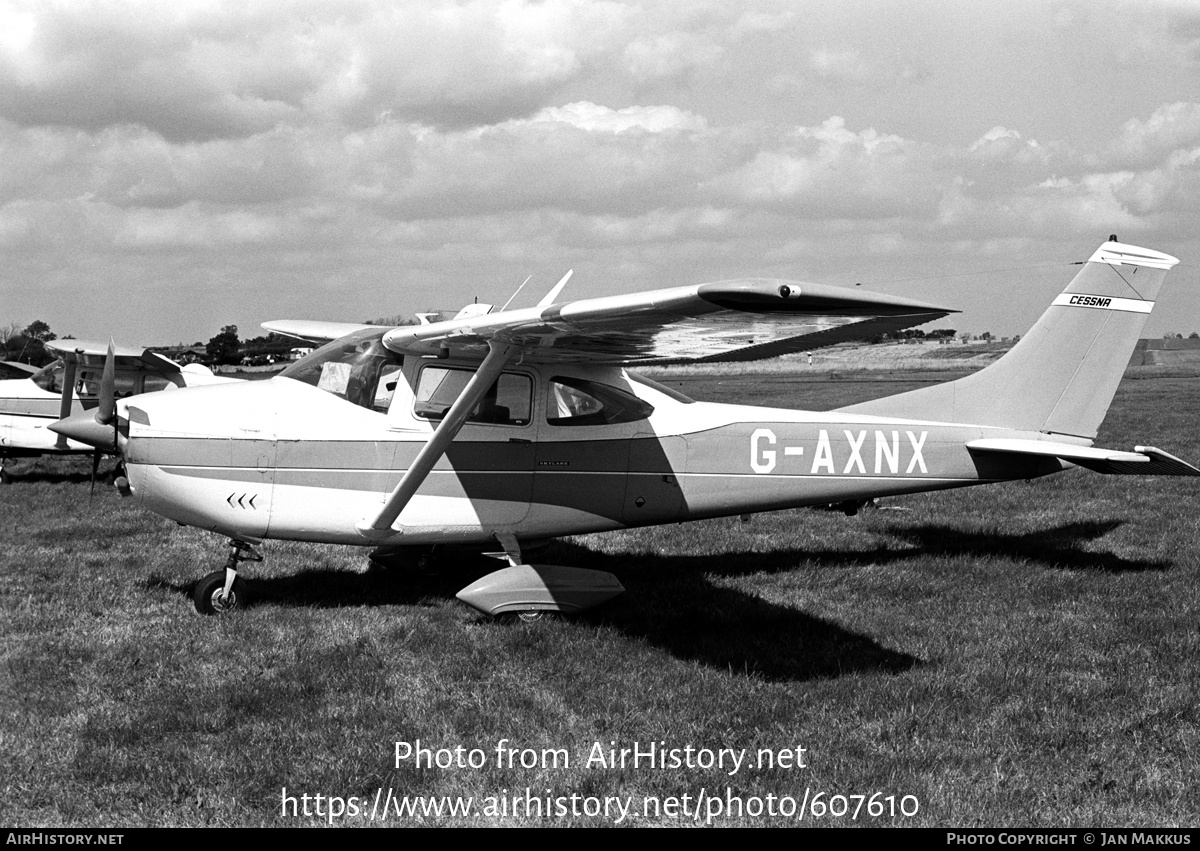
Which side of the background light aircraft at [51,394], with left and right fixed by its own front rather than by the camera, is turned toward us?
left

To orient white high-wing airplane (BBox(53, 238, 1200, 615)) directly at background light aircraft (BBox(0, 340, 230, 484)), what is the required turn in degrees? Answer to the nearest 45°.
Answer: approximately 45° to its right

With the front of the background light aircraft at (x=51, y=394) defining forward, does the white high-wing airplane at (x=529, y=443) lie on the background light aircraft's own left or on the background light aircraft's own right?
on the background light aircraft's own left

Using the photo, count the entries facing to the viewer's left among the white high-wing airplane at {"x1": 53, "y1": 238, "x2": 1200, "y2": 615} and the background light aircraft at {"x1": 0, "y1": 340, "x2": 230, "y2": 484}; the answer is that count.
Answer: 2

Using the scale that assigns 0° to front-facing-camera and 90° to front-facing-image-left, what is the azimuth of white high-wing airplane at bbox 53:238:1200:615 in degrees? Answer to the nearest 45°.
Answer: approximately 90°
